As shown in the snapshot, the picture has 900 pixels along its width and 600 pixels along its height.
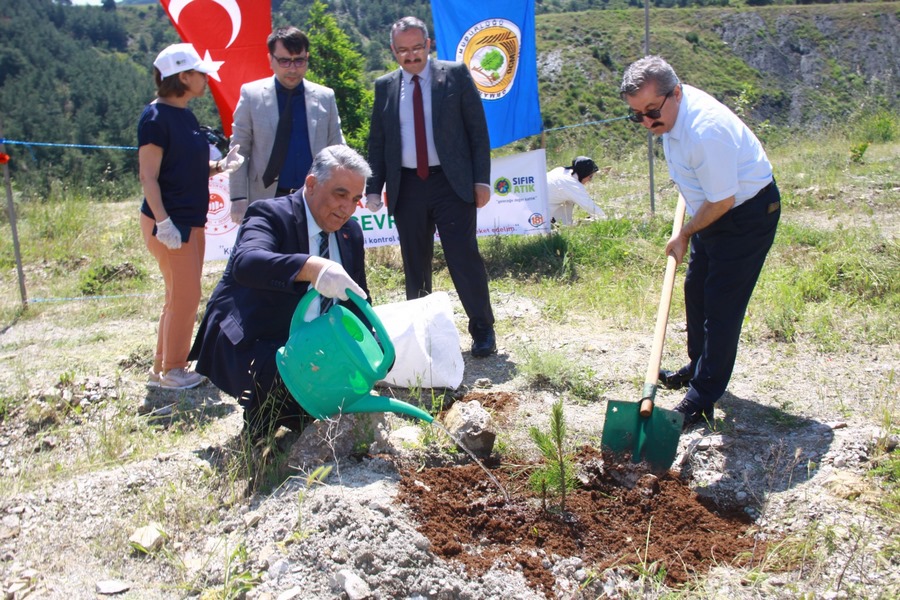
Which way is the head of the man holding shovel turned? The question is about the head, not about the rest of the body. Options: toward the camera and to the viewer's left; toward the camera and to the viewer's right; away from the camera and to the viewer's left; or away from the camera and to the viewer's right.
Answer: toward the camera and to the viewer's left

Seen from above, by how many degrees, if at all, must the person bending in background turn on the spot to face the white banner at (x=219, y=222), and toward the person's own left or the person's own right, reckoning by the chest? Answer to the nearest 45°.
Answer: approximately 180°

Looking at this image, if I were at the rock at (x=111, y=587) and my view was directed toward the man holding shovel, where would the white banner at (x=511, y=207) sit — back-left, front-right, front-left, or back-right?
front-left

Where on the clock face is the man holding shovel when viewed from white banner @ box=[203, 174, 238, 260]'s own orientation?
The man holding shovel is roughly at 11 o'clock from the white banner.

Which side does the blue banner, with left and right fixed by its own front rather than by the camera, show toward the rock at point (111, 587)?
front

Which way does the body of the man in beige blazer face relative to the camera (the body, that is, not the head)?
toward the camera

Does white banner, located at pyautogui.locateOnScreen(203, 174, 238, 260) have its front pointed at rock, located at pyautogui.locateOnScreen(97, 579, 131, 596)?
yes

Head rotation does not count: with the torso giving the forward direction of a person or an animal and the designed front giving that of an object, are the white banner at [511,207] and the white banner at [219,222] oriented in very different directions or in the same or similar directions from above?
same or similar directions

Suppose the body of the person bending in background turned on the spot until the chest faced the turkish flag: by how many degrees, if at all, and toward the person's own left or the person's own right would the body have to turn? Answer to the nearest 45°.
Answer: approximately 135° to the person's own right

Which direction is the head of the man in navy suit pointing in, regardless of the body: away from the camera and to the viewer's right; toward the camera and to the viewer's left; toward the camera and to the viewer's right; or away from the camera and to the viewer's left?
toward the camera and to the viewer's right

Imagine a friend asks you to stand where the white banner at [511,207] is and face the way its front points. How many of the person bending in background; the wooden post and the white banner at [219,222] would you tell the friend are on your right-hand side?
2
